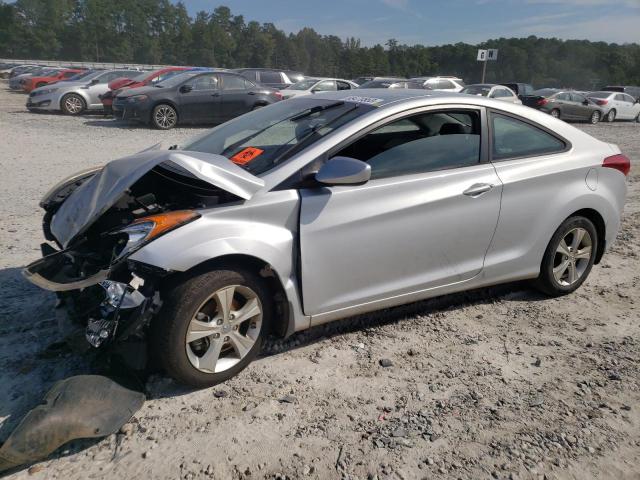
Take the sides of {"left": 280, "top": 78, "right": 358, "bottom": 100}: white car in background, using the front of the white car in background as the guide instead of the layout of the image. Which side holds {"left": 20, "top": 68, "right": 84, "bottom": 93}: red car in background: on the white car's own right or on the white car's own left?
on the white car's own right

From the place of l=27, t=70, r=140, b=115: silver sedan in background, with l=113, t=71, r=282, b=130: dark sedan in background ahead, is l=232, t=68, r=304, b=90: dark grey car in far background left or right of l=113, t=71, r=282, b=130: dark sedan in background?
left

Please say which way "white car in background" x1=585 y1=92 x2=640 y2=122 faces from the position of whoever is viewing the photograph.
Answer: facing away from the viewer and to the right of the viewer

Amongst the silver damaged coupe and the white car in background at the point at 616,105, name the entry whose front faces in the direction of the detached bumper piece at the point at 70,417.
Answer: the silver damaged coupe

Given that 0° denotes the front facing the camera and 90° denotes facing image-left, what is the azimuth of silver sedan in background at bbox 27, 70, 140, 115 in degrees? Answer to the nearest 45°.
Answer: approximately 45°

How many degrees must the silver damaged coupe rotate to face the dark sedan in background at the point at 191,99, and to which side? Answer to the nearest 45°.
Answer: approximately 135° to its right

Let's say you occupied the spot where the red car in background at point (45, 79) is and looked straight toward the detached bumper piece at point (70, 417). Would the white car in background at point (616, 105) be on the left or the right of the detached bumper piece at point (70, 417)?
left
